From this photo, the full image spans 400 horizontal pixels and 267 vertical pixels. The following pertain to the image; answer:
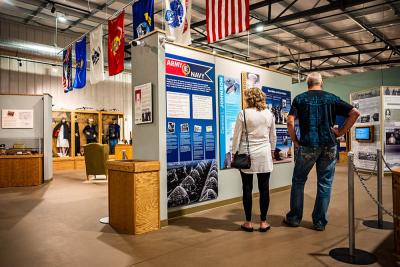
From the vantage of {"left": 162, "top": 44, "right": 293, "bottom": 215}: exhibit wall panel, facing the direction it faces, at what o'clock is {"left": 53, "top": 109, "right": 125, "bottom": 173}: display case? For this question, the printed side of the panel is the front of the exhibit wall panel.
The display case is roughly at 6 o'clock from the exhibit wall panel.

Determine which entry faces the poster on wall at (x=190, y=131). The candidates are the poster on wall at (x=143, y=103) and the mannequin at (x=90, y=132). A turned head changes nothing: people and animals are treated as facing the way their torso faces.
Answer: the mannequin

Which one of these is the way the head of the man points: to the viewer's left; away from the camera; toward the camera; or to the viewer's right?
away from the camera

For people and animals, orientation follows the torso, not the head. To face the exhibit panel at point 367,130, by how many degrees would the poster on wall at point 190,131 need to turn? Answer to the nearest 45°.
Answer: approximately 90° to its left

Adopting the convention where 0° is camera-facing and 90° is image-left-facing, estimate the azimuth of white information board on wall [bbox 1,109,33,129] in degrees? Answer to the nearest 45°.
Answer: approximately 0°

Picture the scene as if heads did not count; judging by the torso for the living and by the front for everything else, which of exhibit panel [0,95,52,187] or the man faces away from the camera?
the man

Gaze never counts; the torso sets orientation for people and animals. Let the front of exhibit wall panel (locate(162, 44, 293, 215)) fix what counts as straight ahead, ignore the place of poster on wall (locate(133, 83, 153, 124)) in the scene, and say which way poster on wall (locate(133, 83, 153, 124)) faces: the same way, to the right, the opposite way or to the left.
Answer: to the right

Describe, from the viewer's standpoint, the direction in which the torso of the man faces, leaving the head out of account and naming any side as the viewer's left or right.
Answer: facing away from the viewer

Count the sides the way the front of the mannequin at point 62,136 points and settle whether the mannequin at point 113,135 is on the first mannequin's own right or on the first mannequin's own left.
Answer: on the first mannequin's own left

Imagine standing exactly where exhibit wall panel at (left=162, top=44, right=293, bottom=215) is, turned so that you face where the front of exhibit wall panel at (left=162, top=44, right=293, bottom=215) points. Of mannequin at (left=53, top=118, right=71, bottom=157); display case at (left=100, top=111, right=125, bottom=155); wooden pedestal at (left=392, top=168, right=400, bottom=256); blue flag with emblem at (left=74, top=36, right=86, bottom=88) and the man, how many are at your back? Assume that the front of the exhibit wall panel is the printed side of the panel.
3

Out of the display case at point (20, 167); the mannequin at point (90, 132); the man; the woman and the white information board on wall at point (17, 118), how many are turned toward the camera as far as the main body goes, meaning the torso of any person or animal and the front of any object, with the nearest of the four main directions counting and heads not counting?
3

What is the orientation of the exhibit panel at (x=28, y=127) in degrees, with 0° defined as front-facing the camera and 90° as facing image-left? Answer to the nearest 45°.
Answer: approximately 0°

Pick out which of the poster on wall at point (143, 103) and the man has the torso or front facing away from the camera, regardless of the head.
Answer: the man
